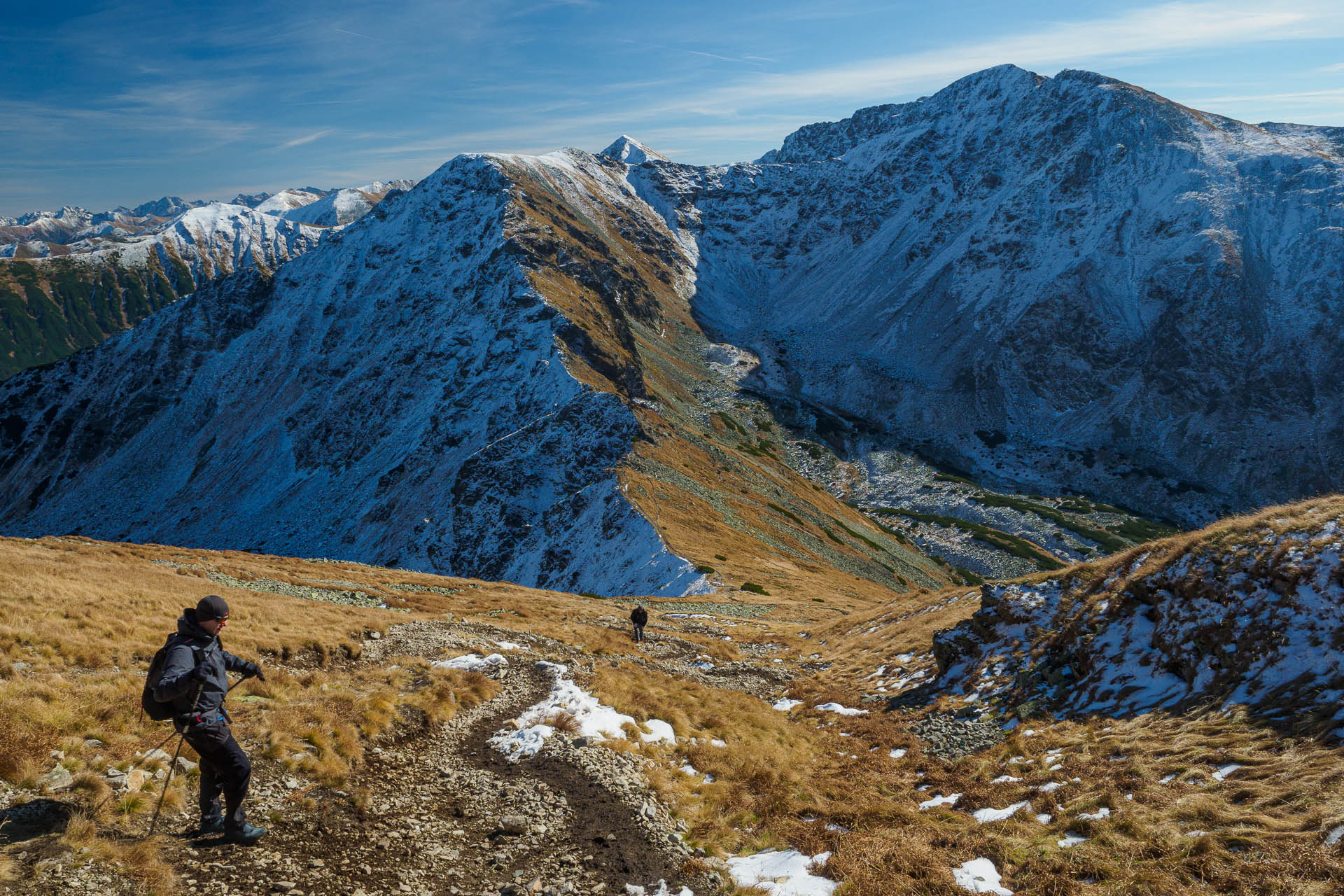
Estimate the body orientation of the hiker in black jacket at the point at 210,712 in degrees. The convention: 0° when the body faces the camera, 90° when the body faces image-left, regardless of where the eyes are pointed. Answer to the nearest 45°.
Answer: approximately 315°

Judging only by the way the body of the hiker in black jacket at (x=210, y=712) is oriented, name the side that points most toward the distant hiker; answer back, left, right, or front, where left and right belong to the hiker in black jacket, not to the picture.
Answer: left
